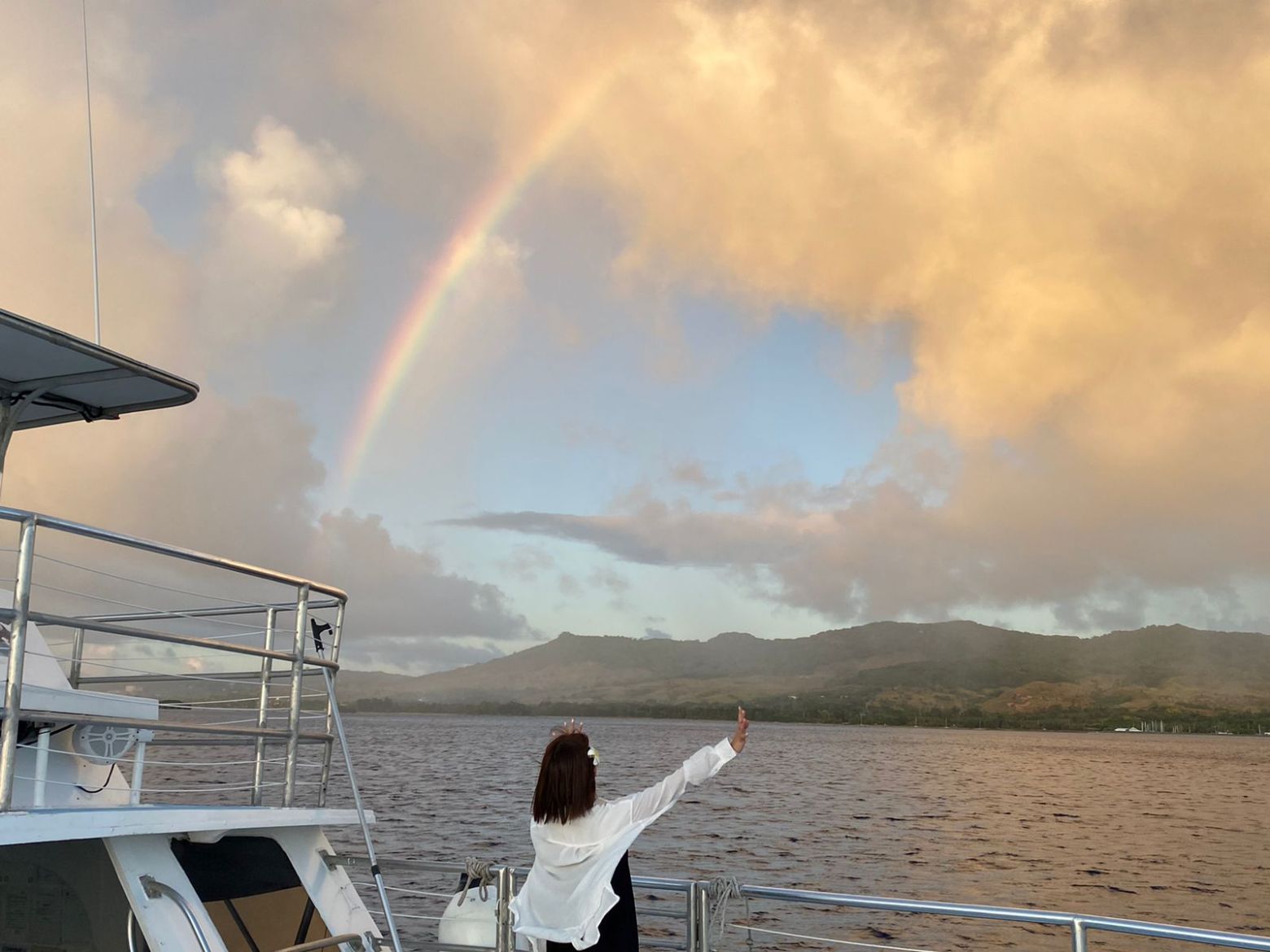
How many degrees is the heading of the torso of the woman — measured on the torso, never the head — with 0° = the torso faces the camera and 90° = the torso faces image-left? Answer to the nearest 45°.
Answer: approximately 180°

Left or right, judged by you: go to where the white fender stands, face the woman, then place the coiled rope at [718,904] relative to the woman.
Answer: left

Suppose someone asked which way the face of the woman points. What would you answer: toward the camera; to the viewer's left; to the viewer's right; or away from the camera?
away from the camera

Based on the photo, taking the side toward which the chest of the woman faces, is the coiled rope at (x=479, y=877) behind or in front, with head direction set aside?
in front

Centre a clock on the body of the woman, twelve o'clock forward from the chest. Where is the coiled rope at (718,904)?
The coiled rope is roughly at 1 o'clock from the woman.
